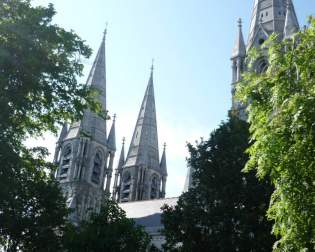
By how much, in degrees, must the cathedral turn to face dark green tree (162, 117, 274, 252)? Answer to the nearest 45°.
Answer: approximately 135° to its left

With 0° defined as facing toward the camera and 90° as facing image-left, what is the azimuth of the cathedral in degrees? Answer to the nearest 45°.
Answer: approximately 135°

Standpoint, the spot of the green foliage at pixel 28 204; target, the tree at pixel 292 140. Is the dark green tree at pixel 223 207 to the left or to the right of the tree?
left
